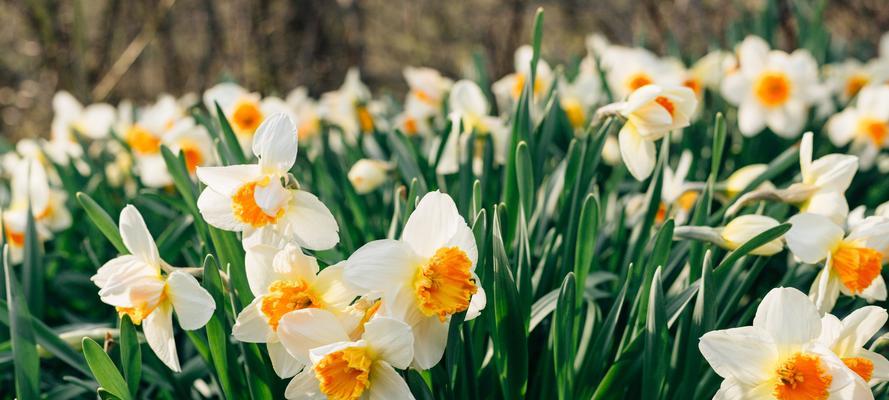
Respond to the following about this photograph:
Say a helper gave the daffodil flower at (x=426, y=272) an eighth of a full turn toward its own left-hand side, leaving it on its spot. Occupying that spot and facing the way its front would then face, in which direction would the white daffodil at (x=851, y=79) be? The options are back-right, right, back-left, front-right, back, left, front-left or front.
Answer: front-left

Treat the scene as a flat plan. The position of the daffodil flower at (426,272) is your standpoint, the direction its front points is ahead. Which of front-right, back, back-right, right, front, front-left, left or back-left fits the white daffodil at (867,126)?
left

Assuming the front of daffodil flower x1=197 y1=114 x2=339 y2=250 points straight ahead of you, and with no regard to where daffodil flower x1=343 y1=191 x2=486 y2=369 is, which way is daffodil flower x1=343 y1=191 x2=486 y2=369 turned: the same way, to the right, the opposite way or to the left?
to the left

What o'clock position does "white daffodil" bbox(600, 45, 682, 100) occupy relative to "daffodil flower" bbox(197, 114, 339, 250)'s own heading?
The white daffodil is roughly at 6 o'clock from the daffodil flower.

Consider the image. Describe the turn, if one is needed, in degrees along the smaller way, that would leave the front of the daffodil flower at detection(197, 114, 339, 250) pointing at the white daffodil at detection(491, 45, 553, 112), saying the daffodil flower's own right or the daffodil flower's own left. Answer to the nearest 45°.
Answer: approximately 180°

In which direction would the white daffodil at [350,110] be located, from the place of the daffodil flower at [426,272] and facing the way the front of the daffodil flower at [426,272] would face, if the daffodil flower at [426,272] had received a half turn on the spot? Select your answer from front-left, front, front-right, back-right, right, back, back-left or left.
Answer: front-right

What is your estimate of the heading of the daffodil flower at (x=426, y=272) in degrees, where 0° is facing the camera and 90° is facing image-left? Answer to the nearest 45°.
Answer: approximately 315°

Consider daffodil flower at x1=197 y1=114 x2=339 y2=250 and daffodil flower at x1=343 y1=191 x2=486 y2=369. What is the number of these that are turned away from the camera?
0

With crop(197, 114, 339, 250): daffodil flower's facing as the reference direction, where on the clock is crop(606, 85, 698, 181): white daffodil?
The white daffodil is roughly at 7 o'clock from the daffodil flower.

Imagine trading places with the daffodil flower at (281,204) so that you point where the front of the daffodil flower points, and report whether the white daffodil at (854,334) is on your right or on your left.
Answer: on your left

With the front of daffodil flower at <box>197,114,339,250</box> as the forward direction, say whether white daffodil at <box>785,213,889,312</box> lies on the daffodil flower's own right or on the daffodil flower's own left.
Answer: on the daffodil flower's own left
